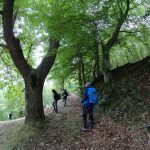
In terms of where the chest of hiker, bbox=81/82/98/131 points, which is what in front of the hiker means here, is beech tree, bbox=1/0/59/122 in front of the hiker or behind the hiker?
in front

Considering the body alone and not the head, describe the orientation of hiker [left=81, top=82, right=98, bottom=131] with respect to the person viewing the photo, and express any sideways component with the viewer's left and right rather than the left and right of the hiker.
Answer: facing away from the viewer and to the left of the viewer
